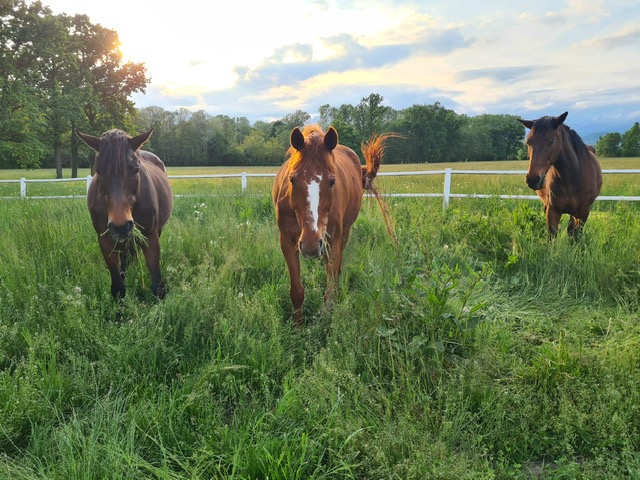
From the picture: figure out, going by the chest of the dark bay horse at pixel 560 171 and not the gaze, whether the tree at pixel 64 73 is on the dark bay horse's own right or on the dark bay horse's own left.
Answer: on the dark bay horse's own right

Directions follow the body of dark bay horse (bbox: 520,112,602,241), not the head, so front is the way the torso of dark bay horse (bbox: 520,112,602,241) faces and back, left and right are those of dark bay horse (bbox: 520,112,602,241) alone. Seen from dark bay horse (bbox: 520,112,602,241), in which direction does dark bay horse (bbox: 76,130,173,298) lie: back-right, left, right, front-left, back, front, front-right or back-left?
front

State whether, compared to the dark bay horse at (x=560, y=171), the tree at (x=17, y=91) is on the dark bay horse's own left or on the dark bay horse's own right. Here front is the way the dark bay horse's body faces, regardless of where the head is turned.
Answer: on the dark bay horse's own right

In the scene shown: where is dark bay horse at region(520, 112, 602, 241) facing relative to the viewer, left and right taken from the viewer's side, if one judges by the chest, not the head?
facing the viewer and to the left of the viewer

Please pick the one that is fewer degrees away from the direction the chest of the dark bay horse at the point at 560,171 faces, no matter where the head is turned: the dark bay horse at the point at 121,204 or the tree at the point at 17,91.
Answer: the dark bay horse

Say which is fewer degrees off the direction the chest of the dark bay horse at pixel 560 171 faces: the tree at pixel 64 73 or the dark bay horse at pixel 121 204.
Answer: the dark bay horse
